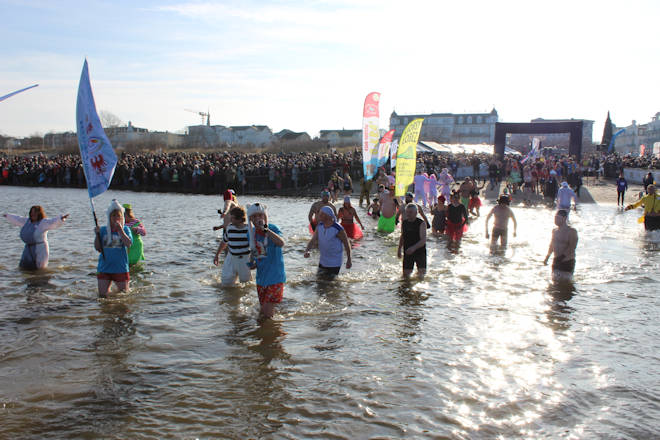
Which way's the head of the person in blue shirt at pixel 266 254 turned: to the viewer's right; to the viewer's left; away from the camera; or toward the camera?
toward the camera

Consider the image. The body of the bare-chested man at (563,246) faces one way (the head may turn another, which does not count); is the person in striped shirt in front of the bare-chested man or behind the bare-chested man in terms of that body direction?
in front

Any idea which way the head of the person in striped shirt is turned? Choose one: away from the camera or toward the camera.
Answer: toward the camera

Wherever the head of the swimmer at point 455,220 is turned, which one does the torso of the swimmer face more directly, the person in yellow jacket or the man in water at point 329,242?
the man in water

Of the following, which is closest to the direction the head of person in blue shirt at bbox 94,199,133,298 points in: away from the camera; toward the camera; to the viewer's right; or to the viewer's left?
toward the camera

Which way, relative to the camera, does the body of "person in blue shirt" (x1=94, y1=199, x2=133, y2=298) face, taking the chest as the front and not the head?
toward the camera

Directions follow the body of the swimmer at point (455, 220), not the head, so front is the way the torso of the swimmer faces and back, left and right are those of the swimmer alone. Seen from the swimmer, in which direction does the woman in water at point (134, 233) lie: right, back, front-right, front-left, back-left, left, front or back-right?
front-right

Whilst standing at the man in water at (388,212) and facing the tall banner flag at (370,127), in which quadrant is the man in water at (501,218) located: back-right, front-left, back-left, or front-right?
back-right

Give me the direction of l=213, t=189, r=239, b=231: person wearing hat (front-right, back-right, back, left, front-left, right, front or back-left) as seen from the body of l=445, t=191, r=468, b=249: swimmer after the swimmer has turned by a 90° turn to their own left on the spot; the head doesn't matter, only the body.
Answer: back-right

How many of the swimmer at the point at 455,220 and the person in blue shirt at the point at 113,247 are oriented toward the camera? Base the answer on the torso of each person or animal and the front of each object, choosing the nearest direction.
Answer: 2
